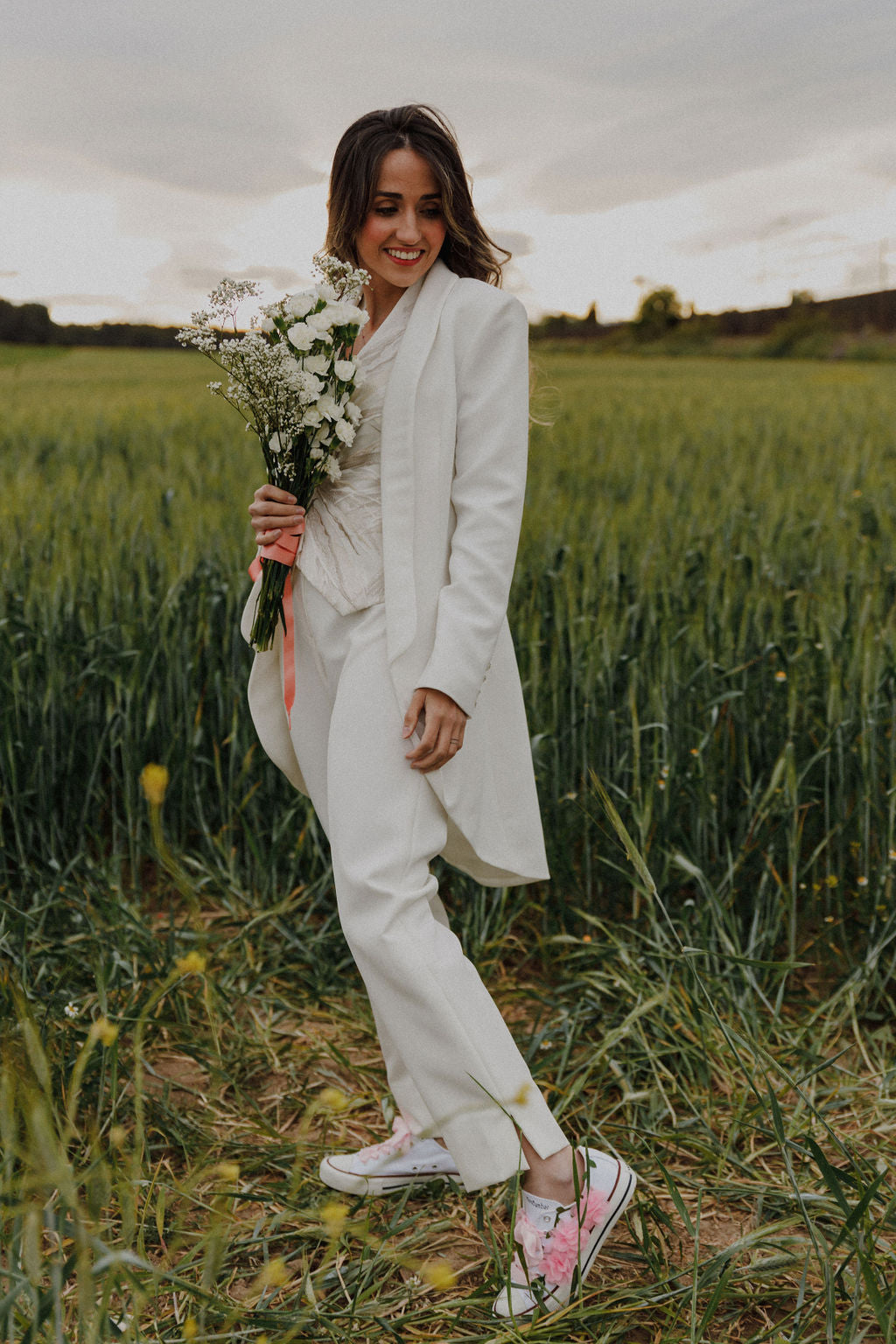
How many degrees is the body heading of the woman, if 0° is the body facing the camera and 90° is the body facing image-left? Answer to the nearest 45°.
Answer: approximately 45°
